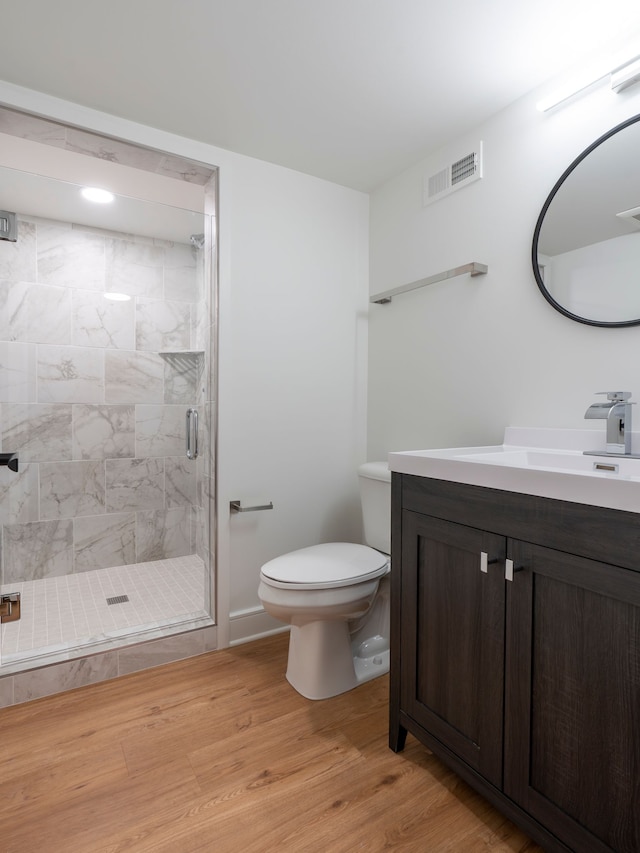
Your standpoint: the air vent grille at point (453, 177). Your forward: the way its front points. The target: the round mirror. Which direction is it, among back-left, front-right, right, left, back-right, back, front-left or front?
left

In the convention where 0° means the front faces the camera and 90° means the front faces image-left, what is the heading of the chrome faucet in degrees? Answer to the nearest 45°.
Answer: approximately 45°

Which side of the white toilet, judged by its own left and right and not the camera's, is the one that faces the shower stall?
right

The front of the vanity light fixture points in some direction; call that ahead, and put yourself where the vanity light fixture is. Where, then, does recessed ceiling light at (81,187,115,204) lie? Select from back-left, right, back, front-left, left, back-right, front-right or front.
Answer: front-right

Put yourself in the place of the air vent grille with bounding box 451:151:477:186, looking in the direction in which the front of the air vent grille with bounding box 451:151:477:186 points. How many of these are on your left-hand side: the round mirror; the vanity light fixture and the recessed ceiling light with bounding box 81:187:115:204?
2

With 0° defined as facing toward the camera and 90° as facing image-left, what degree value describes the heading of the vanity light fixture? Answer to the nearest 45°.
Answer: approximately 45°

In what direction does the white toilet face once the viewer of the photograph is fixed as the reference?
facing the viewer and to the left of the viewer
